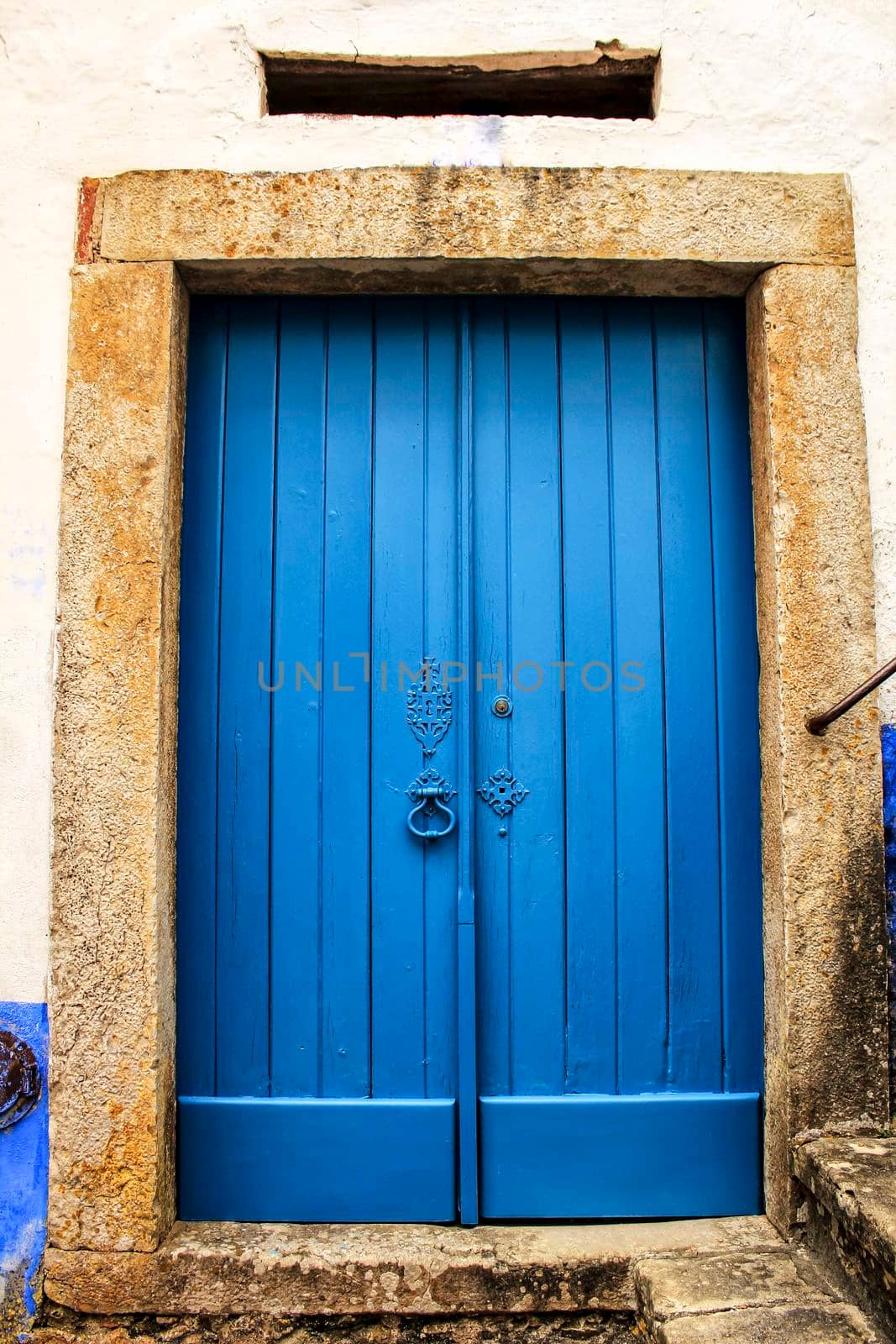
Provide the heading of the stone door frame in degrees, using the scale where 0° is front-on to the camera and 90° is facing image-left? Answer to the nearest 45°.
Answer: approximately 0°
